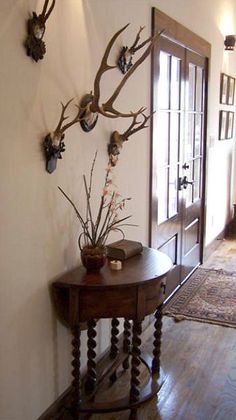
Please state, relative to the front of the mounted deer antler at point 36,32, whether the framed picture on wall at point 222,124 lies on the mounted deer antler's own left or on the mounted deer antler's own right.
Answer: on the mounted deer antler's own left

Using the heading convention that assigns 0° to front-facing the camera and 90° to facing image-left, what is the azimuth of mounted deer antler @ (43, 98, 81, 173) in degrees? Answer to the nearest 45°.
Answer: approximately 315°

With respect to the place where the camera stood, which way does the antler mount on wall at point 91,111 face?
facing the viewer and to the right of the viewer
